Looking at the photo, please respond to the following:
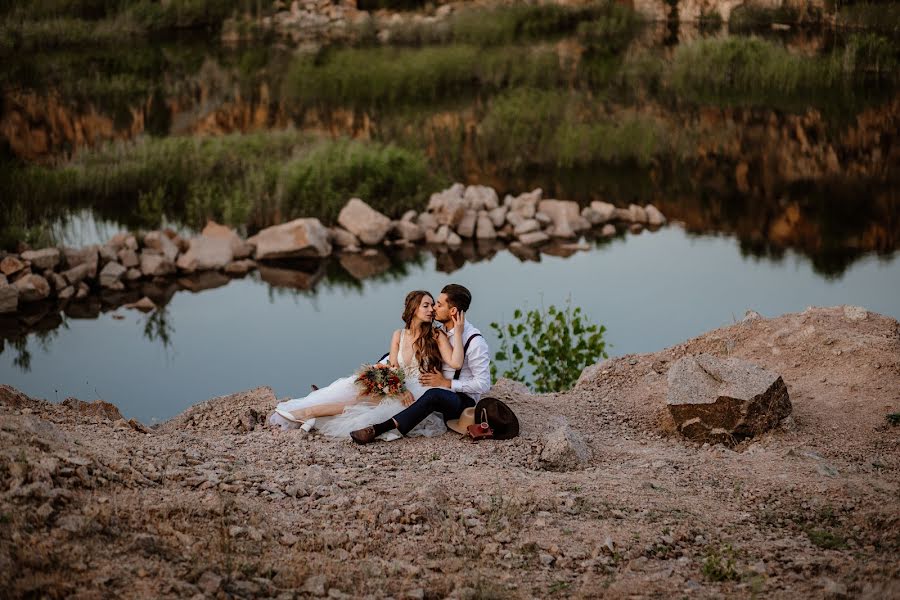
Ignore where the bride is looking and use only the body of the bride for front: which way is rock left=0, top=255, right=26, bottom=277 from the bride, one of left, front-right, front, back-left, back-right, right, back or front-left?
right

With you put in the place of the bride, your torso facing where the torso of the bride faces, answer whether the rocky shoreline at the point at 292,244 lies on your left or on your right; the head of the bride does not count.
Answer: on your right

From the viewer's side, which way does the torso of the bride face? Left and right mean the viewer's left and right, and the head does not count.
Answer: facing the viewer and to the left of the viewer

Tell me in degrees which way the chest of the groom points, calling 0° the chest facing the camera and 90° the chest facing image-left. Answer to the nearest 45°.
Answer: approximately 90°

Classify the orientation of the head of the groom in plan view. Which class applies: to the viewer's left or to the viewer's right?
to the viewer's left

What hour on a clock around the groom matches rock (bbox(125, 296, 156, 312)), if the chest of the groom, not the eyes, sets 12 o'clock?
The rock is roughly at 2 o'clock from the groom.

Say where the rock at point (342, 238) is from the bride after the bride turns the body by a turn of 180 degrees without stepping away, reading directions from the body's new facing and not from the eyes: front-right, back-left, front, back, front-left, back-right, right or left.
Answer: front-left

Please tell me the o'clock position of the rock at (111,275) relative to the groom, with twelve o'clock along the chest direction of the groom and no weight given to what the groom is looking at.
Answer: The rock is roughly at 2 o'clock from the groom.

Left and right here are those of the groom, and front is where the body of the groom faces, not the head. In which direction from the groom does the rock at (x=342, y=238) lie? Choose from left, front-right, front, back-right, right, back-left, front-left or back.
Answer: right

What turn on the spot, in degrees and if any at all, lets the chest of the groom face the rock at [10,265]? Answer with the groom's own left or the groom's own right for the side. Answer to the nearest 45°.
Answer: approximately 45° to the groom's own right

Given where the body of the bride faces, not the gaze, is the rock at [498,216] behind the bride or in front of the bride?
behind

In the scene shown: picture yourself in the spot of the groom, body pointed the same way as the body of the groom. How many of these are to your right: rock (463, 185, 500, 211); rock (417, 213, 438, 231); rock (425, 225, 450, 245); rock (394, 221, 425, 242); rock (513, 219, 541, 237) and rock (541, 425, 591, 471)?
5
